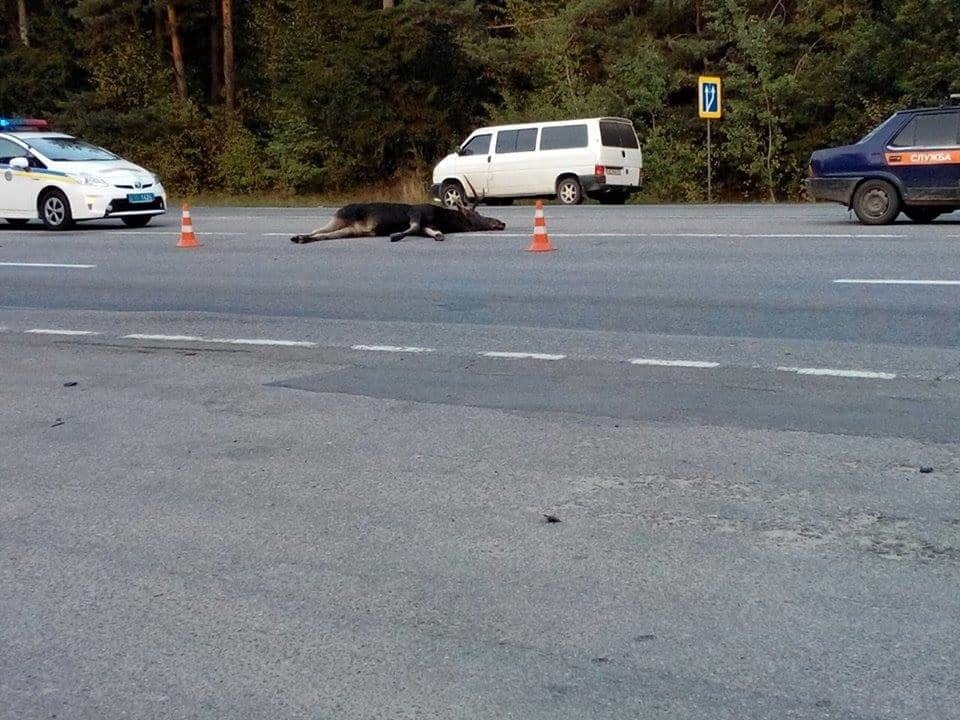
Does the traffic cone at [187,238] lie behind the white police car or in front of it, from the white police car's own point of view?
in front

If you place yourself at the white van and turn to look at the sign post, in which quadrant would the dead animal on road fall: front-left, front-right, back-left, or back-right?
back-right

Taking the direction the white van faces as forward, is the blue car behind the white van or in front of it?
behind

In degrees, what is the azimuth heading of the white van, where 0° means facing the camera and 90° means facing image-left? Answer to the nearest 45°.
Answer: approximately 135°

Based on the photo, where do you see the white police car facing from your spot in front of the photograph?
facing the viewer and to the right of the viewer

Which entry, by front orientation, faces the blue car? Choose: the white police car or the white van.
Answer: the white police car

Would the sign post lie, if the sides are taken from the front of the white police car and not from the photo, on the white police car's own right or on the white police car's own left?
on the white police car's own left

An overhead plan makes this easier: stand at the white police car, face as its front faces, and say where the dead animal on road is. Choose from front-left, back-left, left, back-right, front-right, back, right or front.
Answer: front

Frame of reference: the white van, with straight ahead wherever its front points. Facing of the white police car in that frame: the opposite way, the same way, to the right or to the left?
the opposite way
